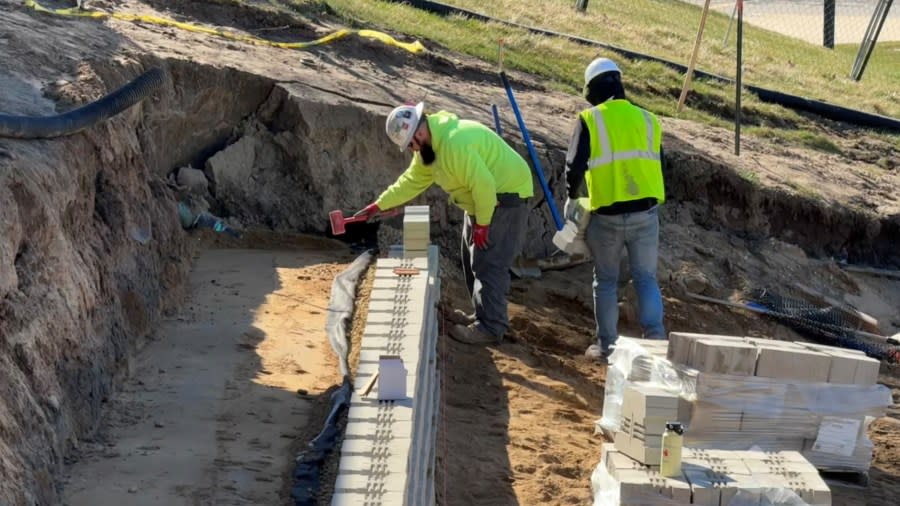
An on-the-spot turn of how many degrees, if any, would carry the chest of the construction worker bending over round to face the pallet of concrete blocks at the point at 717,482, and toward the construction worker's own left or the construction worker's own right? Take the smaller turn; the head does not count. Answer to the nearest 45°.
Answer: approximately 135° to the construction worker's own left

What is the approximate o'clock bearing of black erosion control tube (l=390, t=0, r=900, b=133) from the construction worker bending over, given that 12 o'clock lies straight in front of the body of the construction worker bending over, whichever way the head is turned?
The black erosion control tube is roughly at 4 o'clock from the construction worker bending over.

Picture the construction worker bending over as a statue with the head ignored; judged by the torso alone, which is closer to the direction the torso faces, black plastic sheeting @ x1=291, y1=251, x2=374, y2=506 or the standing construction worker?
the black plastic sheeting

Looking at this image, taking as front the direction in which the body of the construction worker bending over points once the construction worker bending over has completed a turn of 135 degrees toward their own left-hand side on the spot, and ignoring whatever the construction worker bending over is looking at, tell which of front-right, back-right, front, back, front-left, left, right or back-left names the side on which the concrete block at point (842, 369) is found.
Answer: front

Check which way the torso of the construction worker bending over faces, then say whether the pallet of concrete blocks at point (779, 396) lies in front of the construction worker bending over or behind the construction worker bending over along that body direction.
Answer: behind

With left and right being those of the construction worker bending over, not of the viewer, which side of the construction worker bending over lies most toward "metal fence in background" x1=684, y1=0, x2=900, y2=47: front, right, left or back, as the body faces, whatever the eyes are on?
right

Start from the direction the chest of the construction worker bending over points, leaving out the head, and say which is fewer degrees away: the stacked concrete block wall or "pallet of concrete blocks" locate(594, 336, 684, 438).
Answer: the stacked concrete block wall

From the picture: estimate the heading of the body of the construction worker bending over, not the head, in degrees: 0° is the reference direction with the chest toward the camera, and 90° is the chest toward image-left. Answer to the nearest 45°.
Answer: approximately 90°

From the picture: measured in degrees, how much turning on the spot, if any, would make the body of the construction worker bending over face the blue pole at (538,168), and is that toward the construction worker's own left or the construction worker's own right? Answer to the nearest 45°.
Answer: approximately 90° to the construction worker's own right

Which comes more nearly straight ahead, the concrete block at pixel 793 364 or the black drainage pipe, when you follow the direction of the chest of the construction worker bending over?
the black drainage pipe

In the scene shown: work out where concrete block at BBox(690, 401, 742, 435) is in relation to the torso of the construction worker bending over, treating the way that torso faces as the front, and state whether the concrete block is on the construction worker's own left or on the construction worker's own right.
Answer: on the construction worker's own left

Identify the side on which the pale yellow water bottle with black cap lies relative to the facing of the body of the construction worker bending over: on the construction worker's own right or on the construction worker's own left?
on the construction worker's own left

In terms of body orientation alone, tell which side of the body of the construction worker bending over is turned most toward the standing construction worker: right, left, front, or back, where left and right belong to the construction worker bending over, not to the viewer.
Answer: back

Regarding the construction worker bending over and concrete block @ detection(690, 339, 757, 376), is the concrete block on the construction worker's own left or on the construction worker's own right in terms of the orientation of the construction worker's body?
on the construction worker's own left

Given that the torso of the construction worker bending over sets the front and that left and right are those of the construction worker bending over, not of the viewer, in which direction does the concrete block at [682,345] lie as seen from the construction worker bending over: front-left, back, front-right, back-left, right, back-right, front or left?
back-left

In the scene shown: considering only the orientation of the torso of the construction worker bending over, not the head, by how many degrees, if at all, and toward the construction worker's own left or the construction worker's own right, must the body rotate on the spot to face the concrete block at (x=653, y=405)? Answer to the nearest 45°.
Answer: approximately 135° to the construction worker's own left
